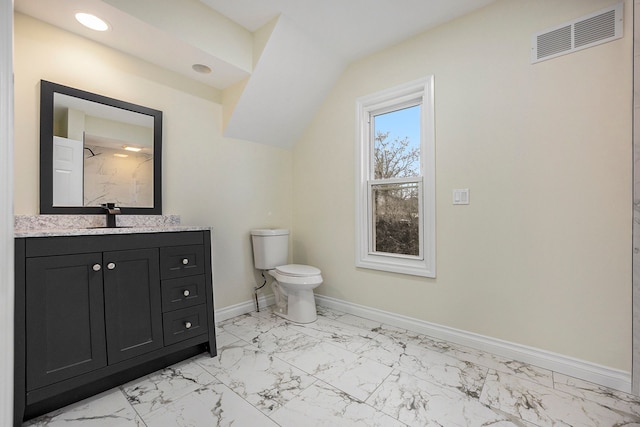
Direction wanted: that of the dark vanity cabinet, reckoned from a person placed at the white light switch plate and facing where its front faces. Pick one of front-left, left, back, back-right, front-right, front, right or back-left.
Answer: front-right

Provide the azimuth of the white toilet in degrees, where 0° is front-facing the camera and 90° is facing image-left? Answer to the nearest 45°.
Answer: approximately 315°

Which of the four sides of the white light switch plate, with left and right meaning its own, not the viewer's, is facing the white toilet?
right

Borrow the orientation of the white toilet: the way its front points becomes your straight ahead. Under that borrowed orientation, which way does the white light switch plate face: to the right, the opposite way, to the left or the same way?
to the right

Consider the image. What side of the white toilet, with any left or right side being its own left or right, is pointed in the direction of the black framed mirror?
right

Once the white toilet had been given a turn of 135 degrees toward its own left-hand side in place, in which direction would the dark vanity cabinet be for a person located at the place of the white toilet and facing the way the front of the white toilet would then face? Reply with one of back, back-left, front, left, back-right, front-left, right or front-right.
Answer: back-left
